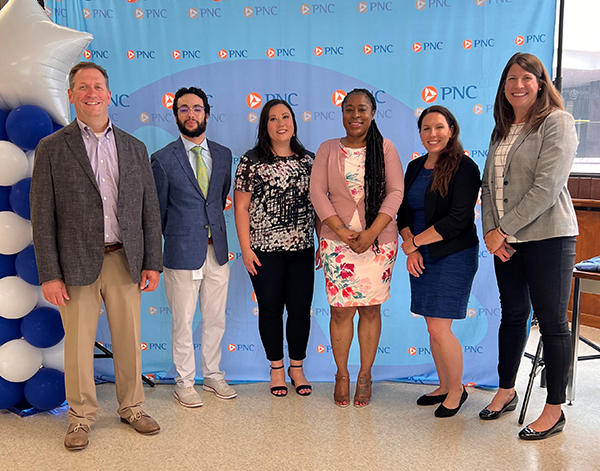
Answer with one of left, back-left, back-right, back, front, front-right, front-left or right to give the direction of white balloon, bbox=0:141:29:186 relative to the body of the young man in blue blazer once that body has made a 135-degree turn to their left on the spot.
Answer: back-left

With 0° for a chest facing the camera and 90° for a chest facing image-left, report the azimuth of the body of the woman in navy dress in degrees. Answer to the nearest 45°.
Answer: approximately 45°

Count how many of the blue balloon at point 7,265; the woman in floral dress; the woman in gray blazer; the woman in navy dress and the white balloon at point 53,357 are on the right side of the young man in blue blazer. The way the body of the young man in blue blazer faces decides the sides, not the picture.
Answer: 2

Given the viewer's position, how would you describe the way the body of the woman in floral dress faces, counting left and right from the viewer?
facing the viewer

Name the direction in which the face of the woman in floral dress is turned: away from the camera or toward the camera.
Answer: toward the camera

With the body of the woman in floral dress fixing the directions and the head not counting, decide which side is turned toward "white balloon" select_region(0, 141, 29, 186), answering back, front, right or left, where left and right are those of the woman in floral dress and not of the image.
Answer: right

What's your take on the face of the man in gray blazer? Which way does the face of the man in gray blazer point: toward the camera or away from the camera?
toward the camera

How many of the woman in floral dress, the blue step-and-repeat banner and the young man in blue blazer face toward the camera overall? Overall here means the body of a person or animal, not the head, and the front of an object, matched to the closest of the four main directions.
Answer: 3

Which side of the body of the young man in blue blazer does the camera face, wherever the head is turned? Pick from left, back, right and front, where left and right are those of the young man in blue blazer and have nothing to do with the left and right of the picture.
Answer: front

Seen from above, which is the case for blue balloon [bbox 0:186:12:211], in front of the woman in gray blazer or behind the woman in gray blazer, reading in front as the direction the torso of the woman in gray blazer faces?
in front

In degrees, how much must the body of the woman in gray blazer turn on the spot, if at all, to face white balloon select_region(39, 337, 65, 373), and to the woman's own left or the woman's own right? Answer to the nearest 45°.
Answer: approximately 45° to the woman's own right

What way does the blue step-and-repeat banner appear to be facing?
toward the camera

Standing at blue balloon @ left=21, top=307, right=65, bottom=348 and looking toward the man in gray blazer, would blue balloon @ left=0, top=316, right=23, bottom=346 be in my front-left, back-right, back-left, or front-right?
back-right

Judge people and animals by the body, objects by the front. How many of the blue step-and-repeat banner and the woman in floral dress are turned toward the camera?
2

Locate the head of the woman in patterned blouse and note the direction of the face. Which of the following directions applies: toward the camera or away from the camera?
toward the camera
